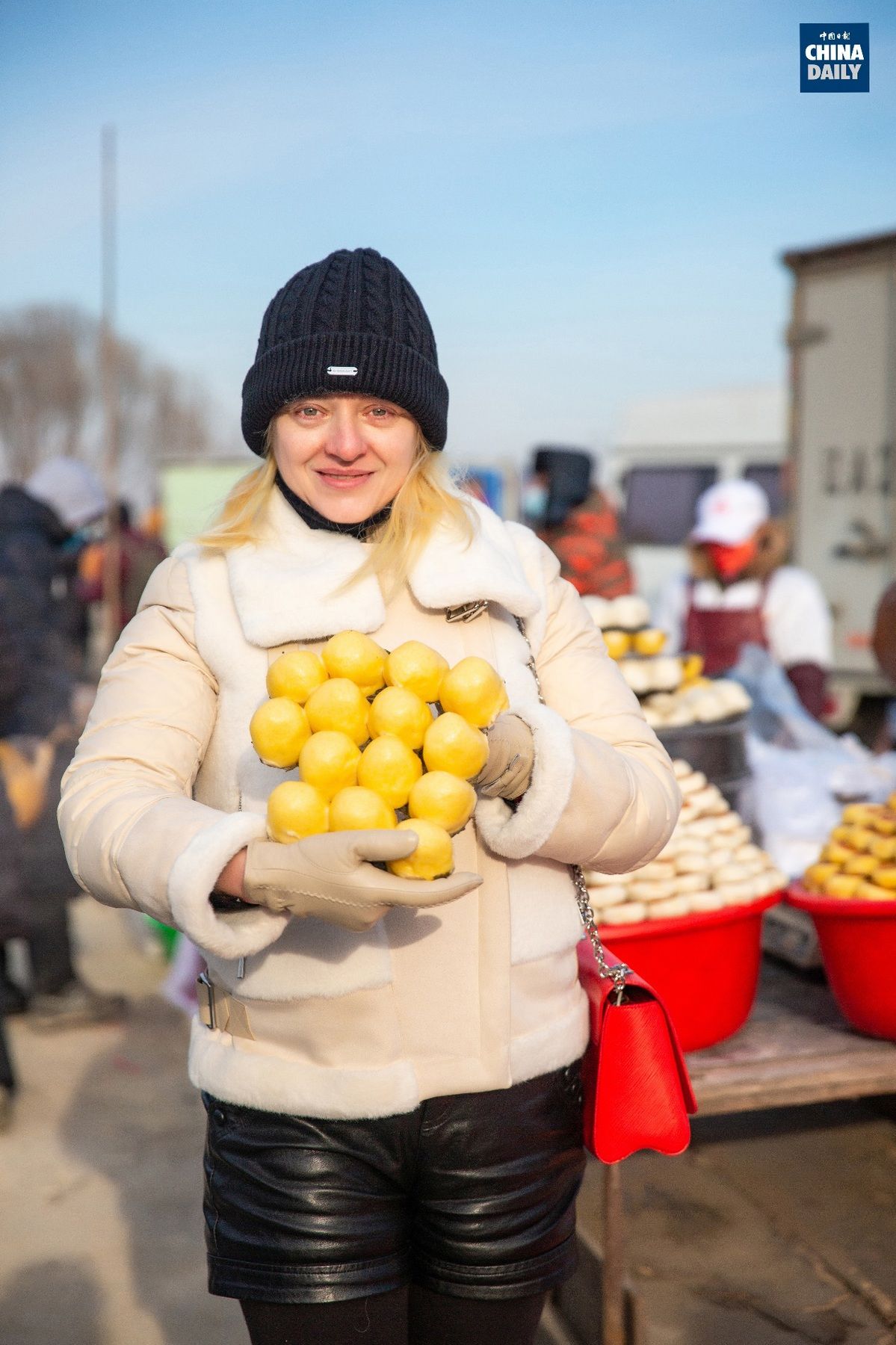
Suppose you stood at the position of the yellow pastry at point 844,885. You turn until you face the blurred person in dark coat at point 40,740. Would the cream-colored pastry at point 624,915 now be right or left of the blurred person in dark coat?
left

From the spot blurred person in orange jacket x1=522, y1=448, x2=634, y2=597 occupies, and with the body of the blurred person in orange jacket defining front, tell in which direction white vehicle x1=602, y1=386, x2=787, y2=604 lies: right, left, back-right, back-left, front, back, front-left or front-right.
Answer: right

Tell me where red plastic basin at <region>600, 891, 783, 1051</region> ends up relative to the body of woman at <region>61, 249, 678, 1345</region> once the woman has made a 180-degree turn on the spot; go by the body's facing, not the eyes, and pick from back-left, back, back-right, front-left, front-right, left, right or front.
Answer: front-right

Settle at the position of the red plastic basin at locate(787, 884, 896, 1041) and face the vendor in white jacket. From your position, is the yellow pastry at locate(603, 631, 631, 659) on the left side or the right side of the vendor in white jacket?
left

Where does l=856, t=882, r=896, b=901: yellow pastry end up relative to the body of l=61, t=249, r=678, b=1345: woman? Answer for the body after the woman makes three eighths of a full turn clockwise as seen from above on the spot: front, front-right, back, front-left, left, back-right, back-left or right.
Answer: right

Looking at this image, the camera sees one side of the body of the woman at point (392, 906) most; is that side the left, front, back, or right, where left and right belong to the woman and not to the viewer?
front

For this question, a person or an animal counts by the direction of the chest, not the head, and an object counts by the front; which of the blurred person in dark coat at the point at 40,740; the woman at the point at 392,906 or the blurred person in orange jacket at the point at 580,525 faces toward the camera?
the woman

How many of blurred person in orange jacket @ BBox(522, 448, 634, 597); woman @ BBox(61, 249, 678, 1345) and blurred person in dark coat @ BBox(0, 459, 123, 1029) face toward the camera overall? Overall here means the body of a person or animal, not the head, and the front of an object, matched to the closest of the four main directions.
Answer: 1
